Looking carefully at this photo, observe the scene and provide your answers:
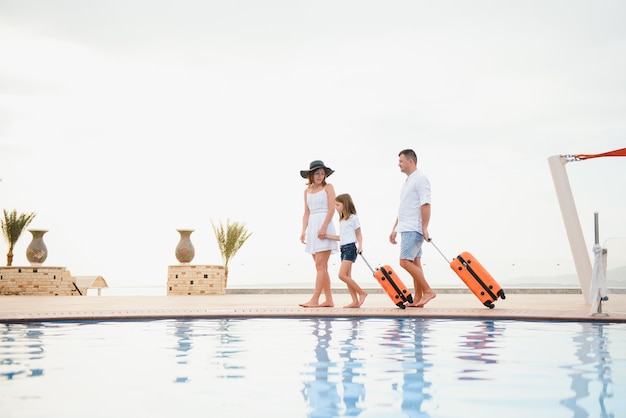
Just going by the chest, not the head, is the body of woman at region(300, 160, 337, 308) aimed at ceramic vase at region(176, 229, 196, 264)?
no

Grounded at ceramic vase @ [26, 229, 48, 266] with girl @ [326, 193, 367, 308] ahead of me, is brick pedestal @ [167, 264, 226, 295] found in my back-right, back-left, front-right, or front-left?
front-left

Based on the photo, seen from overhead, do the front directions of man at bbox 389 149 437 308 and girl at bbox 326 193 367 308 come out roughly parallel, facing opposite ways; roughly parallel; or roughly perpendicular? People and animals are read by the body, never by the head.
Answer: roughly parallel

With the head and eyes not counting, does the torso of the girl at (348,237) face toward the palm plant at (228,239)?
no

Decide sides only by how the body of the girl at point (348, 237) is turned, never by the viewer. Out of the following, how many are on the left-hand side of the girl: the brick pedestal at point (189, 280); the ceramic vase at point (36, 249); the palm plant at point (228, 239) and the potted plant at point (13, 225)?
0

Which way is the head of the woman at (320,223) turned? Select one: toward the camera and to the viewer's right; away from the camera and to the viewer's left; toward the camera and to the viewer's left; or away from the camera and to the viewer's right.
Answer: toward the camera and to the viewer's right

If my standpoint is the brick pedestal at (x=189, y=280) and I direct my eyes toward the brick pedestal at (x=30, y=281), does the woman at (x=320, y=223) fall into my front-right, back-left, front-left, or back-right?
back-left

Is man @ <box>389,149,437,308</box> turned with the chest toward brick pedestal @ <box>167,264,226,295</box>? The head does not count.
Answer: no
